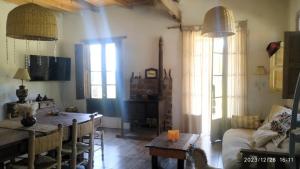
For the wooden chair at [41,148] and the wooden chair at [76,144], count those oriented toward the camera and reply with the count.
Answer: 0

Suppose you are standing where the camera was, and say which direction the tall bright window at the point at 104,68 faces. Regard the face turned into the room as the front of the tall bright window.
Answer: facing the viewer

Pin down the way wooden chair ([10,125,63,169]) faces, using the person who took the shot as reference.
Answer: facing away from the viewer and to the left of the viewer

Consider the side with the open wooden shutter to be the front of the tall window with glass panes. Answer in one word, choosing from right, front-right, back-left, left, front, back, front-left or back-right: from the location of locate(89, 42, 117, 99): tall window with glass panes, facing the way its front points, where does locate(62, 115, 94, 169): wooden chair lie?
front

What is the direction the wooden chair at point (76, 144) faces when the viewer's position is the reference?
facing away from the viewer and to the left of the viewer

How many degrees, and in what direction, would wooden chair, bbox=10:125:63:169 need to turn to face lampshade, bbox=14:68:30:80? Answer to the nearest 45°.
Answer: approximately 45° to its right

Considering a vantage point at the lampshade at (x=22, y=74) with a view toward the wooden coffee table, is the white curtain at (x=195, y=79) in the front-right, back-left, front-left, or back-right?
front-left

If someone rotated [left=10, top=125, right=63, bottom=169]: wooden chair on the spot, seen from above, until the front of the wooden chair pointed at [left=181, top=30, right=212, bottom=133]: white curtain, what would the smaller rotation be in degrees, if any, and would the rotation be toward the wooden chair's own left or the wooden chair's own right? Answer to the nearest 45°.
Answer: approximately 90° to the wooden chair's own right

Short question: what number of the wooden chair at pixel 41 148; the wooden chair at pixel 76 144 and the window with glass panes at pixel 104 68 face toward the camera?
1

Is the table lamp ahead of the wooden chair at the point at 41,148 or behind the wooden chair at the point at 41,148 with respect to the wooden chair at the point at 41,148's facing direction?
ahead

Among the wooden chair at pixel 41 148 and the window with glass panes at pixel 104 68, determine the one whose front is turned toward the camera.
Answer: the window with glass panes
